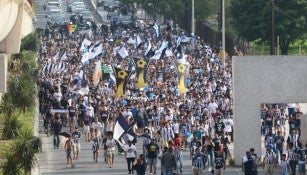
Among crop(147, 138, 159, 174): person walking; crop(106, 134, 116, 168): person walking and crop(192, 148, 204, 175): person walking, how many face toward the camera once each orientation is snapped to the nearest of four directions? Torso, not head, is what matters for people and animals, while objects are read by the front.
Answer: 3

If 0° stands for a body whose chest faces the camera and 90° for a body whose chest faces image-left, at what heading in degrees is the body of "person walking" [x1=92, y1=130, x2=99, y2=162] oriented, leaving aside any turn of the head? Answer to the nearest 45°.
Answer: approximately 0°

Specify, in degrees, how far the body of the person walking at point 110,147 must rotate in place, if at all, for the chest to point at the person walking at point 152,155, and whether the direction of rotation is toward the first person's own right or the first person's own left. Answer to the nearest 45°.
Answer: approximately 45° to the first person's own left

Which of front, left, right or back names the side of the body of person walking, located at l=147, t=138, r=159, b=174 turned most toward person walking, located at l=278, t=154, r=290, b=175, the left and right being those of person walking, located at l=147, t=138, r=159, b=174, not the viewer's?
left
